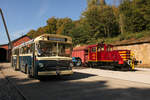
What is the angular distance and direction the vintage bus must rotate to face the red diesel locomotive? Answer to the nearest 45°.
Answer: approximately 90° to its left

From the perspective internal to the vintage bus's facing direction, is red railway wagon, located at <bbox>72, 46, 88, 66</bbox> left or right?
on its left

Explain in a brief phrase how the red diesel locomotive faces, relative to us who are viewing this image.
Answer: facing the viewer and to the right of the viewer

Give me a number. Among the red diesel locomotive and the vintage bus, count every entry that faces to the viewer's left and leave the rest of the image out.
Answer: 0

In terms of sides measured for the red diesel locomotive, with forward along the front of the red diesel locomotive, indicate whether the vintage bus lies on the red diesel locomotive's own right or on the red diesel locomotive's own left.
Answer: on the red diesel locomotive's own right

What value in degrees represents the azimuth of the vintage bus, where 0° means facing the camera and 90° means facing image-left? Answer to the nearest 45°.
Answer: approximately 315°
